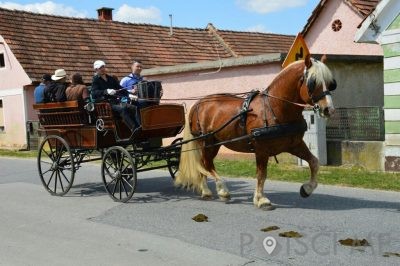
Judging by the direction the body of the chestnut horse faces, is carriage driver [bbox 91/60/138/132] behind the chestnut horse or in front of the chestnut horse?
behind

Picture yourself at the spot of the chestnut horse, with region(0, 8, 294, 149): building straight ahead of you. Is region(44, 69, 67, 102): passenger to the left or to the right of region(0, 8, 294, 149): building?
left

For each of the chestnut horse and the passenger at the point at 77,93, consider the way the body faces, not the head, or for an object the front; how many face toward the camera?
0

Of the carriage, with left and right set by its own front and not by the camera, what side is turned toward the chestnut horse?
front

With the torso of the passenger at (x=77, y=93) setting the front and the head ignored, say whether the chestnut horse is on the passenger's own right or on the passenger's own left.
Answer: on the passenger's own right

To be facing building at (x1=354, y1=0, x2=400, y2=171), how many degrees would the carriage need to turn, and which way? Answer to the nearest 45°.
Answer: approximately 45° to its left

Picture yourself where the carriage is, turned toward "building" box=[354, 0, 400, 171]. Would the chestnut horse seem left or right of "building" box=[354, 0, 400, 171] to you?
right

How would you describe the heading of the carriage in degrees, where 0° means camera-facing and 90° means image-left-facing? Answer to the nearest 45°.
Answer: approximately 315°

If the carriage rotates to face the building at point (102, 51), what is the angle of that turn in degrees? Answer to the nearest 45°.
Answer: approximately 135° to its left

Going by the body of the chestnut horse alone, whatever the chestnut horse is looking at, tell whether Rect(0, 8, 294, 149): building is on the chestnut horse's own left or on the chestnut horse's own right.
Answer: on the chestnut horse's own left

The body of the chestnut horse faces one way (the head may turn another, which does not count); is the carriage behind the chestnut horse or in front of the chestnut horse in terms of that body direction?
behind

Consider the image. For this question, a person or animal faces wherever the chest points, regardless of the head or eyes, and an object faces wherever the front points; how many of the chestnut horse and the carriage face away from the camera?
0

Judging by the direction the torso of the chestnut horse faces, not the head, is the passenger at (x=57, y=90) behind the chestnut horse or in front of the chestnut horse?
behind

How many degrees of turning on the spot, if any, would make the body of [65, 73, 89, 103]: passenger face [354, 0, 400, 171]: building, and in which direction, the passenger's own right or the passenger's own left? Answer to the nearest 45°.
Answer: approximately 45° to the passenger's own right

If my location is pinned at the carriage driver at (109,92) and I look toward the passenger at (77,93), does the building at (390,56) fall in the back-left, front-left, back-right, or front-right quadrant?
back-right

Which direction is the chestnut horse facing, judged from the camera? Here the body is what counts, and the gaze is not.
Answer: to the viewer's right
